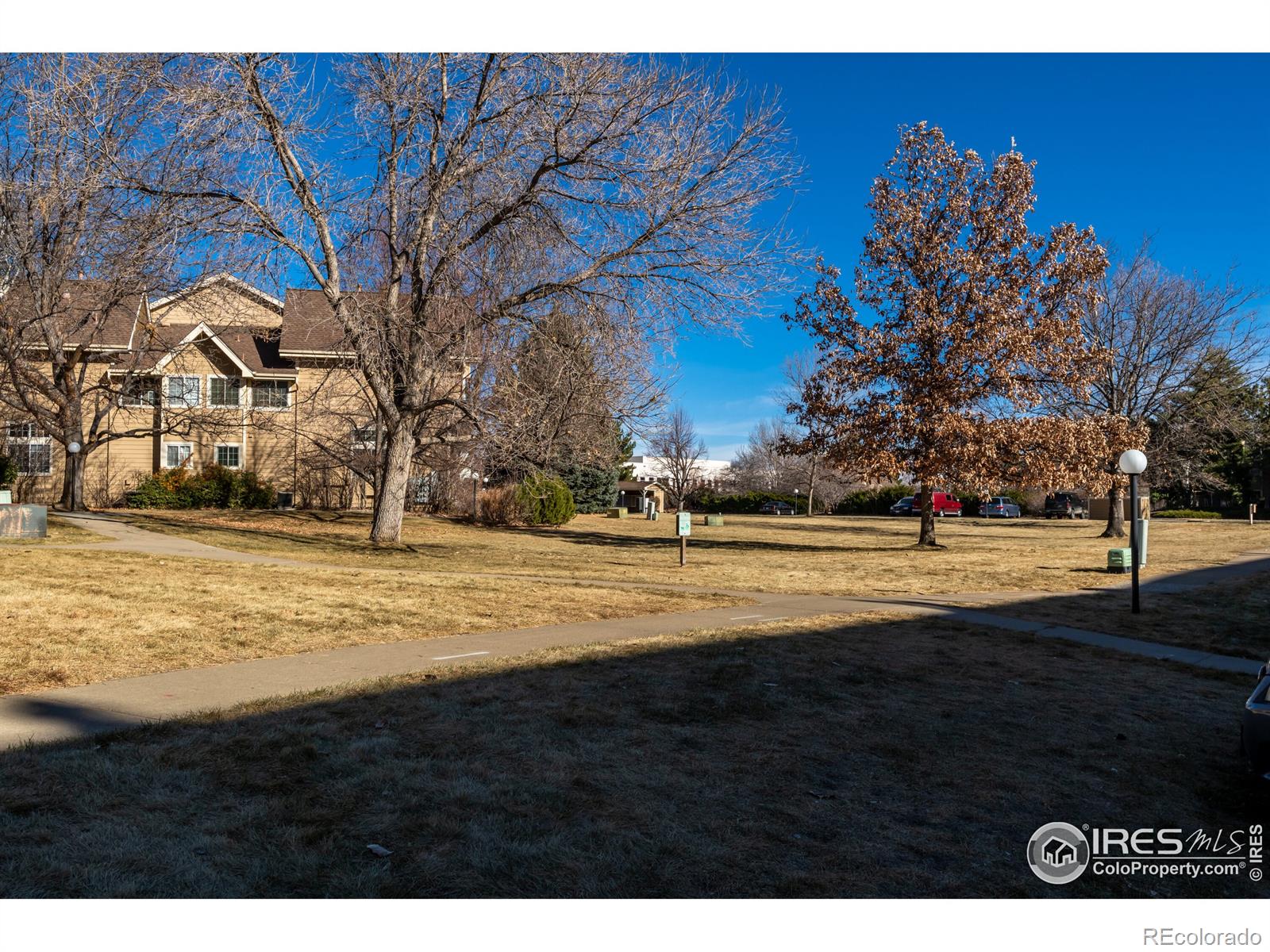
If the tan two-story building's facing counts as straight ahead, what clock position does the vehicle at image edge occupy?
The vehicle at image edge is roughly at 12 o'clock from the tan two-story building.

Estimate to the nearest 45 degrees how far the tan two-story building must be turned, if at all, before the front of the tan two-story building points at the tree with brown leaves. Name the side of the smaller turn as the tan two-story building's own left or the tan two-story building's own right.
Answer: approximately 45° to the tan two-story building's own left

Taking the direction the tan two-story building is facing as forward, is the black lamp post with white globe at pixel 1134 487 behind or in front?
in front

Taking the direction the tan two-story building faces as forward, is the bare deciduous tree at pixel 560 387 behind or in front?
in front

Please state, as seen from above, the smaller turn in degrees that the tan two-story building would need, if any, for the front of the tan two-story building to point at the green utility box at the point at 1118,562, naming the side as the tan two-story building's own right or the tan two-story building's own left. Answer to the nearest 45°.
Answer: approximately 45° to the tan two-story building's own left

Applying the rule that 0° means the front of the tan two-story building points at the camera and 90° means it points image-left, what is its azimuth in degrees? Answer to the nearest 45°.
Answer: approximately 0°
